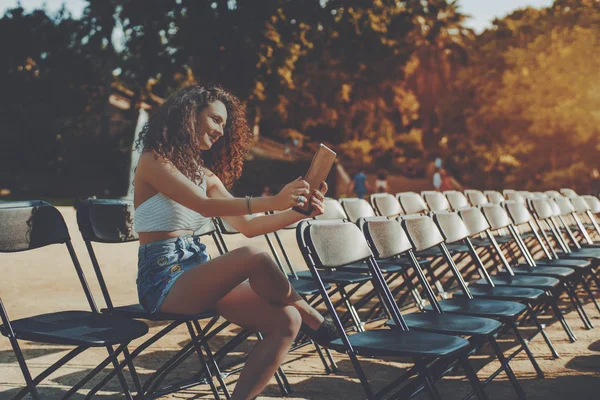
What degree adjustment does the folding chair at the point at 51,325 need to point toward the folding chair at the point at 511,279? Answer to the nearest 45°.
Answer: approximately 45° to its left

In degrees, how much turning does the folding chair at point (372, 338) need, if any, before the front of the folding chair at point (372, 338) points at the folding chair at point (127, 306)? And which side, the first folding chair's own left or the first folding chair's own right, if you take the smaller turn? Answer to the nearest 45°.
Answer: approximately 180°

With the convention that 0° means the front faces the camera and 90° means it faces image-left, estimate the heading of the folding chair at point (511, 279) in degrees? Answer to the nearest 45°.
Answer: approximately 315°

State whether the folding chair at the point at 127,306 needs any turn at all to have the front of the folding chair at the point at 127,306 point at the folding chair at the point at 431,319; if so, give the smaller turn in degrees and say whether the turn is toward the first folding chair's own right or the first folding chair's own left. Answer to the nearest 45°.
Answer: approximately 45° to the first folding chair's own left

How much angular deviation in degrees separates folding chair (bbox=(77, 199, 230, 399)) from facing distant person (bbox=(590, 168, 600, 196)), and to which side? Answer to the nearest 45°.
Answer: approximately 90° to its left

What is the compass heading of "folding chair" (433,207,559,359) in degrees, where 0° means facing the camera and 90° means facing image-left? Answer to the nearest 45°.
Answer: approximately 315°

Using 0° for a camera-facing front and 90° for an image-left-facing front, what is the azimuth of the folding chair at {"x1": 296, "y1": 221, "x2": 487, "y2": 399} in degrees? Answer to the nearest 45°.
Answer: approximately 315°
